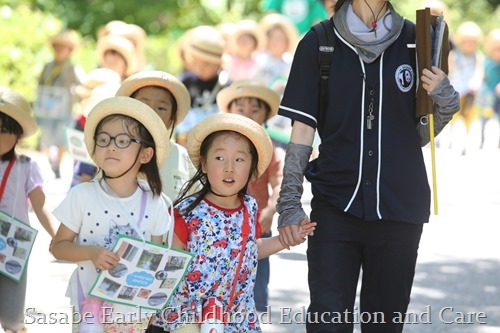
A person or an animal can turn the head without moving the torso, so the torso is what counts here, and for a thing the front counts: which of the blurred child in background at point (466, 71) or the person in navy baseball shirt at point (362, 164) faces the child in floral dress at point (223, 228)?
the blurred child in background

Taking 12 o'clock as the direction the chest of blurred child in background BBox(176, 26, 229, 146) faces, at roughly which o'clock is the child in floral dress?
The child in floral dress is roughly at 12 o'clock from the blurred child in background.

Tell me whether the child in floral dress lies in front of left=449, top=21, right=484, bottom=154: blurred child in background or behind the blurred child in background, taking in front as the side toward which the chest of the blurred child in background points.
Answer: in front

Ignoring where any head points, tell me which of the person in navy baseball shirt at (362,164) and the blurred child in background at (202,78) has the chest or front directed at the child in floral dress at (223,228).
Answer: the blurred child in background

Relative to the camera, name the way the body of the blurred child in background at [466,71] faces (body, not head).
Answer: toward the camera

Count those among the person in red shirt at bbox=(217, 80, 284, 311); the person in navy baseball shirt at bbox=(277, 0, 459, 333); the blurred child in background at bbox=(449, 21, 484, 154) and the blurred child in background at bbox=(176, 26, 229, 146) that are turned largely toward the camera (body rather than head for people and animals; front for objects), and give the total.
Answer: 4

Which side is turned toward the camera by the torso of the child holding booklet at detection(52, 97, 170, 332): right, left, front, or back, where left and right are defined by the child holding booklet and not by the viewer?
front

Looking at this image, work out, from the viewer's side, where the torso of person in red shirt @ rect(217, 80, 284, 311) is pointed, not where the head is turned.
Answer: toward the camera
